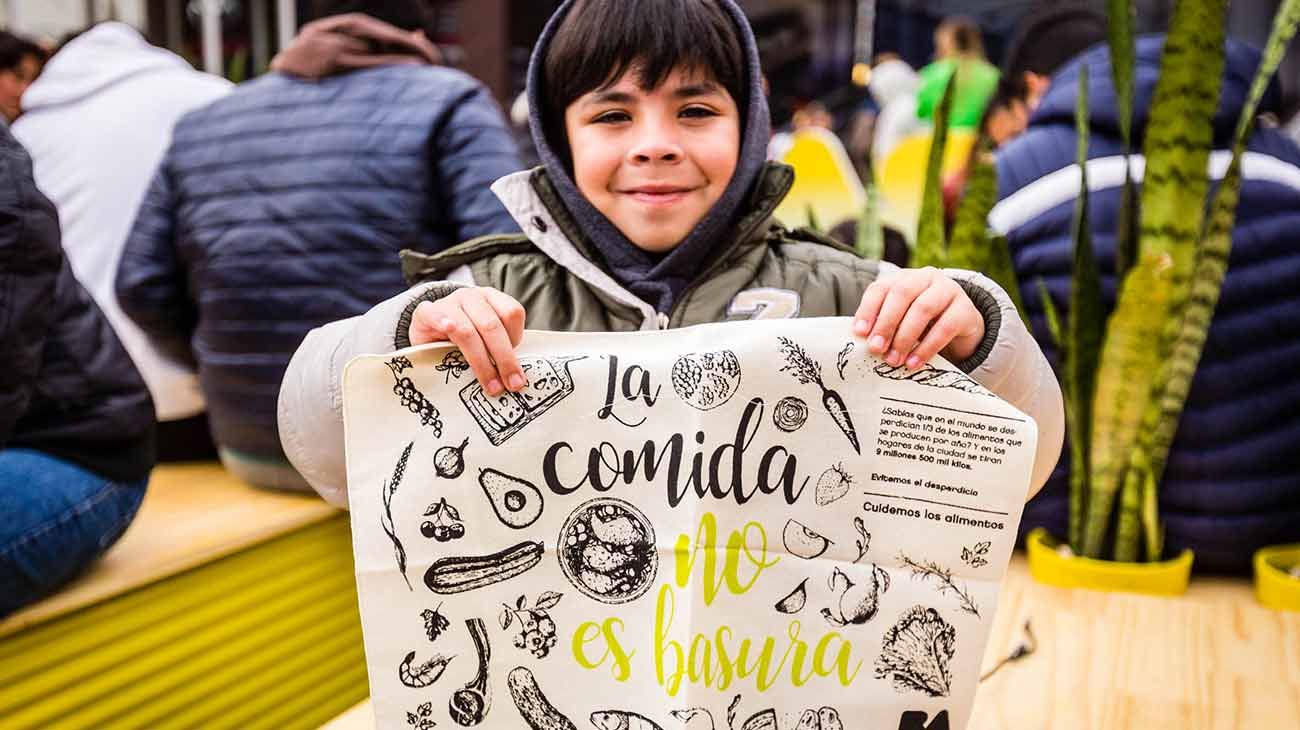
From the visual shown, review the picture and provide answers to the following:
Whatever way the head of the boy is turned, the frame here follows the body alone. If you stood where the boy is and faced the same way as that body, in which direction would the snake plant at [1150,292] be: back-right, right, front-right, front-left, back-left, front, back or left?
back-left

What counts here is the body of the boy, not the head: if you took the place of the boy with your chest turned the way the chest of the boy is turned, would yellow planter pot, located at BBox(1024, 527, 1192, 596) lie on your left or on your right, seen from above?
on your left

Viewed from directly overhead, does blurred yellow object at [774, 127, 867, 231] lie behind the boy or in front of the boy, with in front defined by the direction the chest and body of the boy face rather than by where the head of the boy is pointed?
behind

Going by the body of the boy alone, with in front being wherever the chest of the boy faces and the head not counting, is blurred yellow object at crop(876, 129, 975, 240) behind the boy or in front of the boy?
behind

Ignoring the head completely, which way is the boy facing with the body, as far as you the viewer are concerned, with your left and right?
facing the viewer

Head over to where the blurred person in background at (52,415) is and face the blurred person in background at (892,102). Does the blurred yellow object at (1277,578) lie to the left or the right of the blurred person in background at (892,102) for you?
right

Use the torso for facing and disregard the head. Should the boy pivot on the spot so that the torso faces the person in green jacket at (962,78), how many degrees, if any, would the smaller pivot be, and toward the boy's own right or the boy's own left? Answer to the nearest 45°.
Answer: approximately 180°

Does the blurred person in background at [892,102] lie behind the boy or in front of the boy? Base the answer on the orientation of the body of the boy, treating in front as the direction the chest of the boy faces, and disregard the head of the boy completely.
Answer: behind

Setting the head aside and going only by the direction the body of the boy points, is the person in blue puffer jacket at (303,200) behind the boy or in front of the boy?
behind

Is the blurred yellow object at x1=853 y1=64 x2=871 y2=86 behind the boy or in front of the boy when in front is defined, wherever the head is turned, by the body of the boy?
behind

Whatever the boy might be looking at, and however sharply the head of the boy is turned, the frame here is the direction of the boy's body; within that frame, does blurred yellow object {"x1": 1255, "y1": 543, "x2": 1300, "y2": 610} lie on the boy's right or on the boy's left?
on the boy's left
